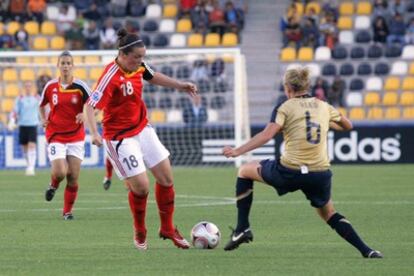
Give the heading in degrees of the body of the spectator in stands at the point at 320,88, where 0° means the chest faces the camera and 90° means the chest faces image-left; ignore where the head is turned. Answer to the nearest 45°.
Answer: approximately 0°

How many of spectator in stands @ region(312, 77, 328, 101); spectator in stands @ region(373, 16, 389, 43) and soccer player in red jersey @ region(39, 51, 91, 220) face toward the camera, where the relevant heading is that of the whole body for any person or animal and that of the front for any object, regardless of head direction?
3

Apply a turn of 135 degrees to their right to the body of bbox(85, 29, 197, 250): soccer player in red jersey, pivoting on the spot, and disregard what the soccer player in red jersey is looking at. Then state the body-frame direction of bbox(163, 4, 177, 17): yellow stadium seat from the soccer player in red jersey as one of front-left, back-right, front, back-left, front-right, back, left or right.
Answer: right

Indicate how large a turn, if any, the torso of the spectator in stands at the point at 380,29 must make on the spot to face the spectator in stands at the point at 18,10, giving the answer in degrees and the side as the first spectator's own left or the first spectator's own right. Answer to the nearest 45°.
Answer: approximately 90° to the first spectator's own right

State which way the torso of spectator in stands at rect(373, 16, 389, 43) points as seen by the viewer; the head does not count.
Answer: toward the camera

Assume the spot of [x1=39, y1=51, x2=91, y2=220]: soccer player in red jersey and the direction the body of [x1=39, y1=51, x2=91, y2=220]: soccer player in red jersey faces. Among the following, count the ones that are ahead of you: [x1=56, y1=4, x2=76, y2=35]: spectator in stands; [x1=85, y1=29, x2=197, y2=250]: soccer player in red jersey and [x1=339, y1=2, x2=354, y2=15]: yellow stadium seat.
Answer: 1

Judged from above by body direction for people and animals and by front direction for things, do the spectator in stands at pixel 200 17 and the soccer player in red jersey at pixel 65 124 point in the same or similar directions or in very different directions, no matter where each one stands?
same or similar directions

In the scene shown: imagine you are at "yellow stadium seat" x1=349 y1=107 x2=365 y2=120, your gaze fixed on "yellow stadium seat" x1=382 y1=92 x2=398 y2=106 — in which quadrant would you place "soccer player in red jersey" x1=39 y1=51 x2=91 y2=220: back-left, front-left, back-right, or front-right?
back-right

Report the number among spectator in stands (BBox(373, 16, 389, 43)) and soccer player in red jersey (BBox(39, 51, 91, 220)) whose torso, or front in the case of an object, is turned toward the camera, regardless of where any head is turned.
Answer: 2

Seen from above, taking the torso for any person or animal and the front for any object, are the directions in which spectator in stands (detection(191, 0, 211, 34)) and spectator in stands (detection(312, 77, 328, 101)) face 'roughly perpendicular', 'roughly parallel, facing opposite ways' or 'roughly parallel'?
roughly parallel

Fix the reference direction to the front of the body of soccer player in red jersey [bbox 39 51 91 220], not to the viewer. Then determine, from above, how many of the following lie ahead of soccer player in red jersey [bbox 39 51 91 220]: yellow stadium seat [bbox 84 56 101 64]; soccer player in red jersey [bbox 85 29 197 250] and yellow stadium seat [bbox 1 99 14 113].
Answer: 1

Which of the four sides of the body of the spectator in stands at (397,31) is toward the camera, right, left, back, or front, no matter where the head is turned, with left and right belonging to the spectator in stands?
front
